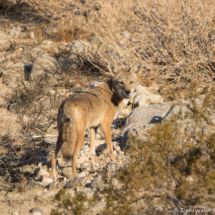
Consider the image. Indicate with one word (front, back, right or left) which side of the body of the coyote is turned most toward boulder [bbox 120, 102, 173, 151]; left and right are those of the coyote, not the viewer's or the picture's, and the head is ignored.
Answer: front

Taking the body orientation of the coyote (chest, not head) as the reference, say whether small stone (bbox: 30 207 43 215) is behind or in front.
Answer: behind

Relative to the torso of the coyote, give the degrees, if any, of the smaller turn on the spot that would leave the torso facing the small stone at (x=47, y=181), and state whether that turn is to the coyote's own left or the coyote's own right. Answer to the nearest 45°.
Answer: approximately 180°

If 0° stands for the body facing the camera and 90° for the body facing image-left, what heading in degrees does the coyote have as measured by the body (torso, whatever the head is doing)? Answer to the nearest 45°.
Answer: approximately 225°

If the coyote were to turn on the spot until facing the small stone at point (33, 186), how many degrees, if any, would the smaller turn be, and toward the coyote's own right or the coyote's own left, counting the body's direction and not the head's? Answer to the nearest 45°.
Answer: approximately 180°
